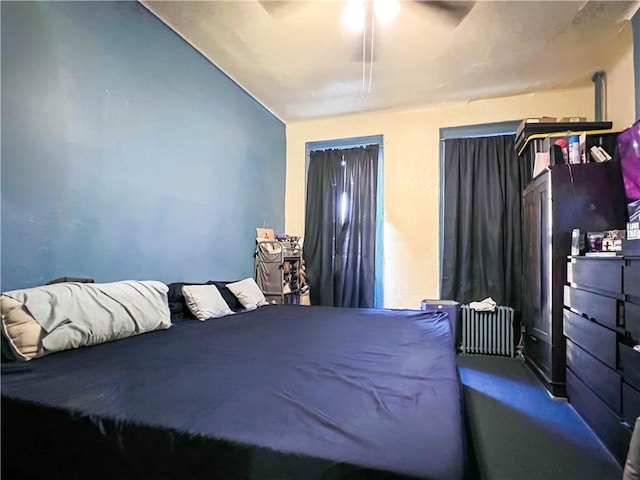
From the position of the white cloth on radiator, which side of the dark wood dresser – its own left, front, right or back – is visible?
right

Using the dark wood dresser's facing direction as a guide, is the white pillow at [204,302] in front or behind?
in front

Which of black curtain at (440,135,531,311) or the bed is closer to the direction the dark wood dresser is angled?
the bed

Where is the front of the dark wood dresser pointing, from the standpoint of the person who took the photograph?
facing the viewer and to the left of the viewer

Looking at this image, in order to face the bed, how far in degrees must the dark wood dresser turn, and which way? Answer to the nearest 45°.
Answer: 0° — it already faces it

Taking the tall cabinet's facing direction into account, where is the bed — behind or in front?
in front

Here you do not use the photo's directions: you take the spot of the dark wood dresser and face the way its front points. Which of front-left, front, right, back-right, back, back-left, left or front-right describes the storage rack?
front-right

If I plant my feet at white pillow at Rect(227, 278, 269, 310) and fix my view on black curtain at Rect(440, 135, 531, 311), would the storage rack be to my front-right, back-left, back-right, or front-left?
front-left

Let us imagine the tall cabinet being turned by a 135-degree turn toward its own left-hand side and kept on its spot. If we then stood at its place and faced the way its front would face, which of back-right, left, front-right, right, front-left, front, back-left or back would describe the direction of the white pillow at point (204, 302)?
back-right

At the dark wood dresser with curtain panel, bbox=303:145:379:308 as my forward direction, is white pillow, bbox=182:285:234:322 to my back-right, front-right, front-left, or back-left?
front-left

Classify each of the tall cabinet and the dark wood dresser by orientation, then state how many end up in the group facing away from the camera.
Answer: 0
